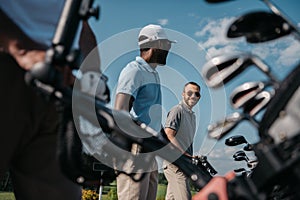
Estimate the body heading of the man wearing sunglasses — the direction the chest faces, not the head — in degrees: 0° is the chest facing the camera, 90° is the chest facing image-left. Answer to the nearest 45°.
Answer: approximately 315°

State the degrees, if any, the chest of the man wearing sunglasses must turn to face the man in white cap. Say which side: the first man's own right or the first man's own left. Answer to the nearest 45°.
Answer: approximately 45° to the first man's own right
